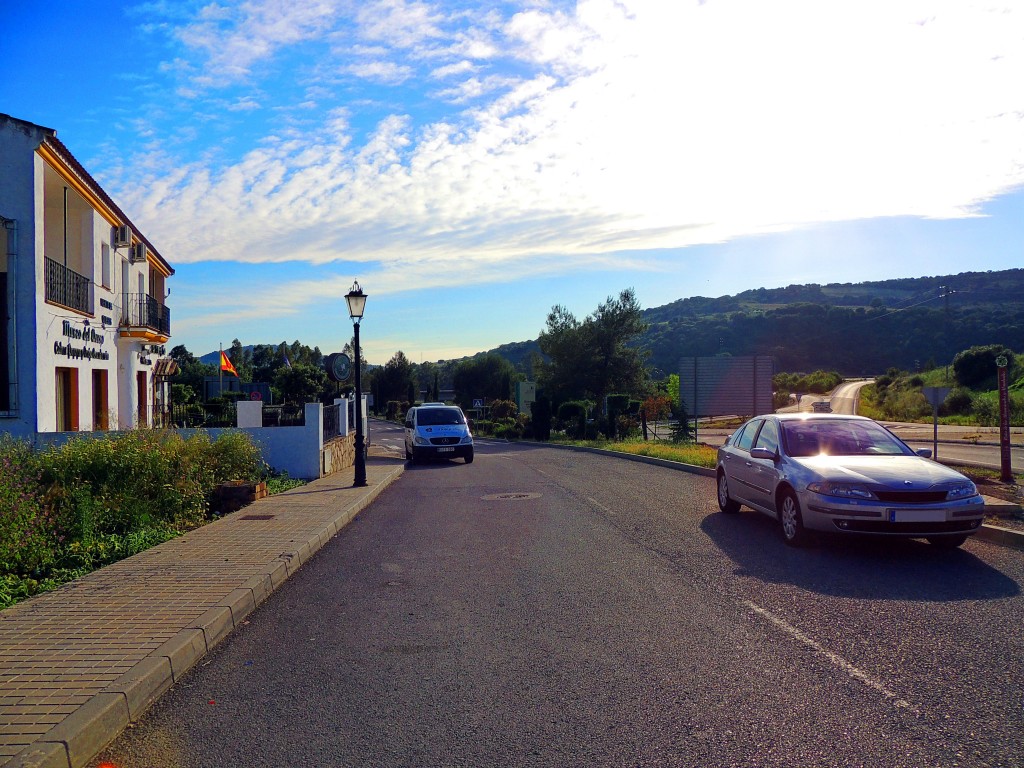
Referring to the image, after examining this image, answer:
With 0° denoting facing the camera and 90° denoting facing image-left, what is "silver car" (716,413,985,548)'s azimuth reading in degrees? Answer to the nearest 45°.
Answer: approximately 315°

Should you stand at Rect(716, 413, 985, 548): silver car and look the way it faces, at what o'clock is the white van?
The white van is roughly at 6 o'clock from the silver car.

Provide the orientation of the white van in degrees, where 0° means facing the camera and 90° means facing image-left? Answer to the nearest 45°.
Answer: approximately 0°

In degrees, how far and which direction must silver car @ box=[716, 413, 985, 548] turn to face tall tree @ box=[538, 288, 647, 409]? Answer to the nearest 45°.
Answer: approximately 135° to its left

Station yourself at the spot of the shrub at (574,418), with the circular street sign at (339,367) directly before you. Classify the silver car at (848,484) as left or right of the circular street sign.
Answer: left

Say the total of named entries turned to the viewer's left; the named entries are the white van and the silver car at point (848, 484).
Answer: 0

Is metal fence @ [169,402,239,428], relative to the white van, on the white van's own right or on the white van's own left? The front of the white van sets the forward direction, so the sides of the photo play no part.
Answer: on the white van's own right

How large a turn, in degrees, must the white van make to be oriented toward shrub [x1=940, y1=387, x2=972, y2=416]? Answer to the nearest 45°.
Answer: approximately 135° to its left

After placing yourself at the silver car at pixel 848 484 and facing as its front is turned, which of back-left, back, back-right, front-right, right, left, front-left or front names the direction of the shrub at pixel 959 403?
back-left

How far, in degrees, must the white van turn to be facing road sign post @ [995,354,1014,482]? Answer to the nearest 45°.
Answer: approximately 45° to its left

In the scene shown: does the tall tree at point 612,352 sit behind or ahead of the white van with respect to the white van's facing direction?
behind
